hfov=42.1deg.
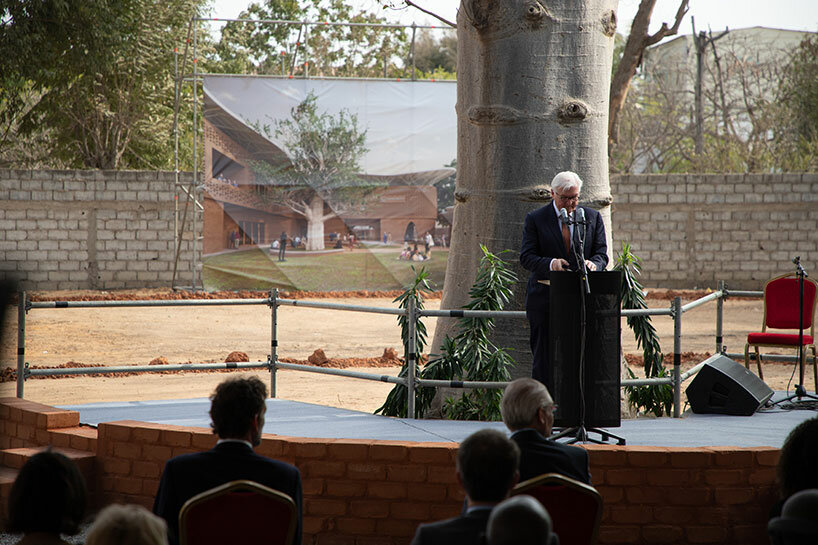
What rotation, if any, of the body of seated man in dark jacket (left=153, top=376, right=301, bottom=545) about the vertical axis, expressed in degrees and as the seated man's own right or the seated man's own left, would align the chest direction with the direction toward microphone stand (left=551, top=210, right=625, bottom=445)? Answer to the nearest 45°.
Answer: approximately 45° to the seated man's own right

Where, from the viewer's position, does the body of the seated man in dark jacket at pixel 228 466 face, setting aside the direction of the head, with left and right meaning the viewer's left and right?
facing away from the viewer

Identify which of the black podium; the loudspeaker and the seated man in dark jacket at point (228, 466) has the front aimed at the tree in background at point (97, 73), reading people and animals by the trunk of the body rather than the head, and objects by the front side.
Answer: the seated man in dark jacket

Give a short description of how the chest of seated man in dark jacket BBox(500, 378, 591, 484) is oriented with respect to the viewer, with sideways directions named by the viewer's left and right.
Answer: facing away from the viewer and to the right of the viewer

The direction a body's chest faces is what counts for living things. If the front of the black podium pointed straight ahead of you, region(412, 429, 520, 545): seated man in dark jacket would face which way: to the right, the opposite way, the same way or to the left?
the opposite way

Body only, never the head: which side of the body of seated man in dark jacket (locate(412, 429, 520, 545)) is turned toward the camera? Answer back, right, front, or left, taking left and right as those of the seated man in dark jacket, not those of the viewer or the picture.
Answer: back

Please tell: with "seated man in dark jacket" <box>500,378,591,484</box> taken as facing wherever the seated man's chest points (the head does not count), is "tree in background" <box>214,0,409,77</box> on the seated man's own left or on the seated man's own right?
on the seated man's own left

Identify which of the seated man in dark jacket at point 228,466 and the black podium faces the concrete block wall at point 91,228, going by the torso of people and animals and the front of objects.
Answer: the seated man in dark jacket

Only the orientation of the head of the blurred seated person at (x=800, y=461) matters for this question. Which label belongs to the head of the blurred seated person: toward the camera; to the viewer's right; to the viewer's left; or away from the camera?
away from the camera

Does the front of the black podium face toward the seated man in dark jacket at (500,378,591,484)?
yes

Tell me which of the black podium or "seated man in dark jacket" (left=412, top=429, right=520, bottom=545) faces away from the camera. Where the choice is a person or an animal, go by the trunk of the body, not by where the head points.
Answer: the seated man in dark jacket

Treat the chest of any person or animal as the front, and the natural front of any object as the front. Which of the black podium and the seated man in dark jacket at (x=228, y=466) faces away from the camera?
the seated man in dark jacket
